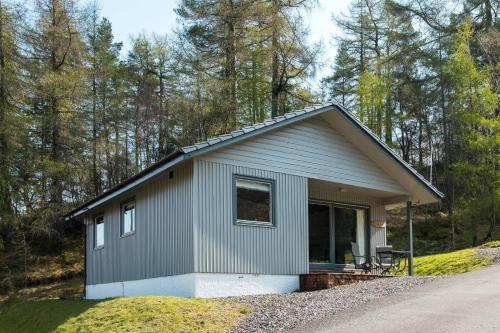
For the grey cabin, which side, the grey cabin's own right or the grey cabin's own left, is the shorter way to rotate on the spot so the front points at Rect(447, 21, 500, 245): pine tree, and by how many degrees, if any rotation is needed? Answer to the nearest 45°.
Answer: approximately 90° to the grey cabin's own left

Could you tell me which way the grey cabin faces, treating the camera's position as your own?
facing the viewer and to the right of the viewer
